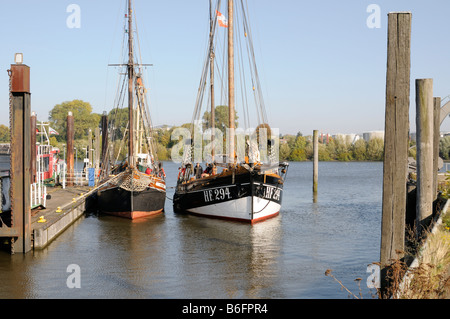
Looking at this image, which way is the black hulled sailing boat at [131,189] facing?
toward the camera

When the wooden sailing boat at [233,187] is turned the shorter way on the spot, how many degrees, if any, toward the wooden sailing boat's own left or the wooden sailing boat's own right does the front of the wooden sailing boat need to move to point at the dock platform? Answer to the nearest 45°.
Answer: approximately 90° to the wooden sailing boat's own right

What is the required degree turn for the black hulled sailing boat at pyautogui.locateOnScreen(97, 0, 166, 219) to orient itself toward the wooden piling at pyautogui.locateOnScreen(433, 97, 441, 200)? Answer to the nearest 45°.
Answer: approximately 45° to its left

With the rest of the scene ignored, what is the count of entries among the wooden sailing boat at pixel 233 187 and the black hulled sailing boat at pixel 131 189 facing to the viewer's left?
0

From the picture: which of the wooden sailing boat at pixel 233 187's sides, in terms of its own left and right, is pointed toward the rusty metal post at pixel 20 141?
right

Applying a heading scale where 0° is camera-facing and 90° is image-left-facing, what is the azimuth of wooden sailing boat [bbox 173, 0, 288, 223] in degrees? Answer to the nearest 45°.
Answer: approximately 315°
